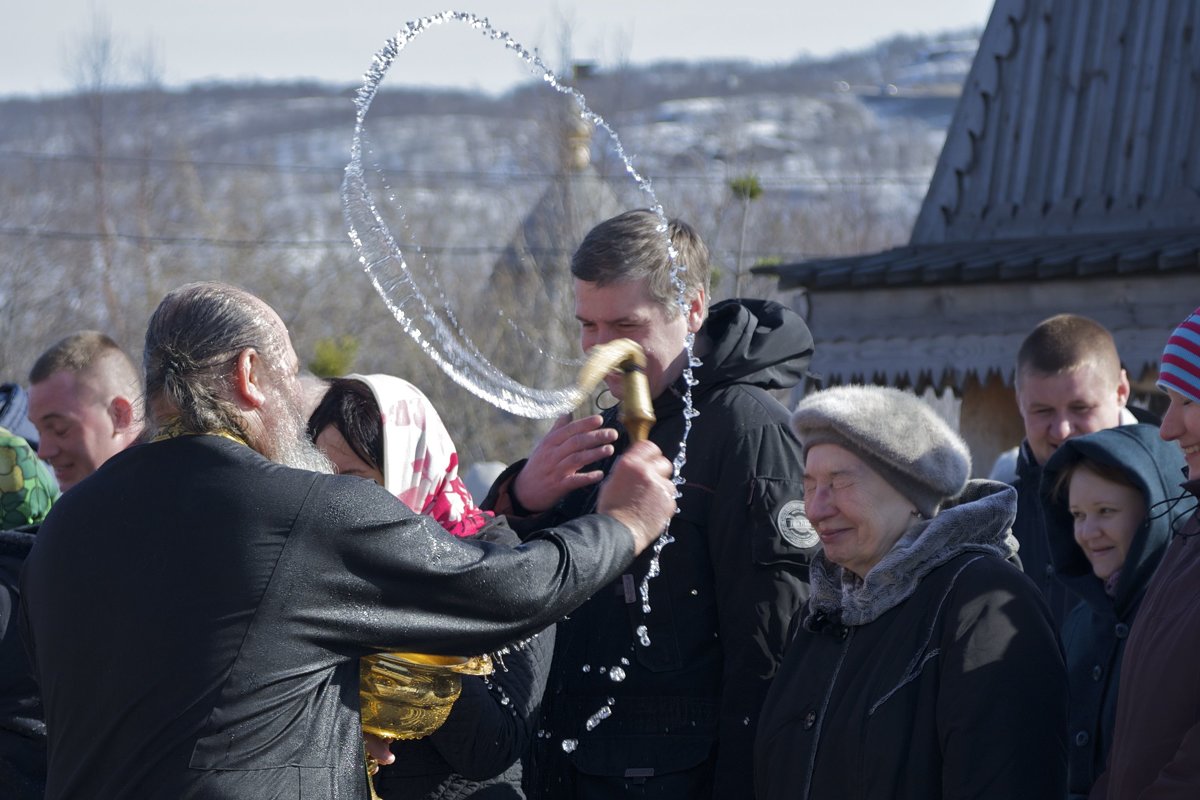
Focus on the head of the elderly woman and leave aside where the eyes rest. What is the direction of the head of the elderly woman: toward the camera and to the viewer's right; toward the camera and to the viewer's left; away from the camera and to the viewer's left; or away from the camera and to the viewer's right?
toward the camera and to the viewer's left

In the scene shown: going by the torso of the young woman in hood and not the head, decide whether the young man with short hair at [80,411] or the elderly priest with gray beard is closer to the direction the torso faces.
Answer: the elderly priest with gray beard

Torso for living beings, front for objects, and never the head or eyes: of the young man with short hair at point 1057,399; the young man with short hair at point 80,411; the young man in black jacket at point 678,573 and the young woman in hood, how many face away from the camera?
0

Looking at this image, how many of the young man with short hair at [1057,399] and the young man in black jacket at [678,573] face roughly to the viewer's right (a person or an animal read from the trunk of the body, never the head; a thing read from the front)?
0

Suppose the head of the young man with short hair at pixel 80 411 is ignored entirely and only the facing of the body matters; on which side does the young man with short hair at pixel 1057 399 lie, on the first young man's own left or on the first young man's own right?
on the first young man's own left

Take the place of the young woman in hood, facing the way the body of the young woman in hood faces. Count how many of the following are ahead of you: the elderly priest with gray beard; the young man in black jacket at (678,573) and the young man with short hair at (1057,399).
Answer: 2

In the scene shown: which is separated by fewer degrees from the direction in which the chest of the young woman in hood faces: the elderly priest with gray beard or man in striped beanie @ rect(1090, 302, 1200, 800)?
the elderly priest with gray beard

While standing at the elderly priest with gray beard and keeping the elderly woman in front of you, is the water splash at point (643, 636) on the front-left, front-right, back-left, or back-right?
front-left

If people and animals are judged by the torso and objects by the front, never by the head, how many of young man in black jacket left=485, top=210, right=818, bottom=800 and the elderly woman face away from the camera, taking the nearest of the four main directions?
0

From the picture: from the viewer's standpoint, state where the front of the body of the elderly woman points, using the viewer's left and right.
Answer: facing the viewer and to the left of the viewer

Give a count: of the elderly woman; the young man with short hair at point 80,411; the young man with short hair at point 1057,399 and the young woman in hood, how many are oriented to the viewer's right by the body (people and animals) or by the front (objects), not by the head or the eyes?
0

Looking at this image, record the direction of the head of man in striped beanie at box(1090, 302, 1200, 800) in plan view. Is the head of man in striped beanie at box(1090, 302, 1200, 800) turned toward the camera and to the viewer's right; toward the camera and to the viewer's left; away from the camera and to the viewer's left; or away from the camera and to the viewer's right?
toward the camera and to the viewer's left

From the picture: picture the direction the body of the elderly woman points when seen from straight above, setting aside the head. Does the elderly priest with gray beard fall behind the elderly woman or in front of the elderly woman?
in front
